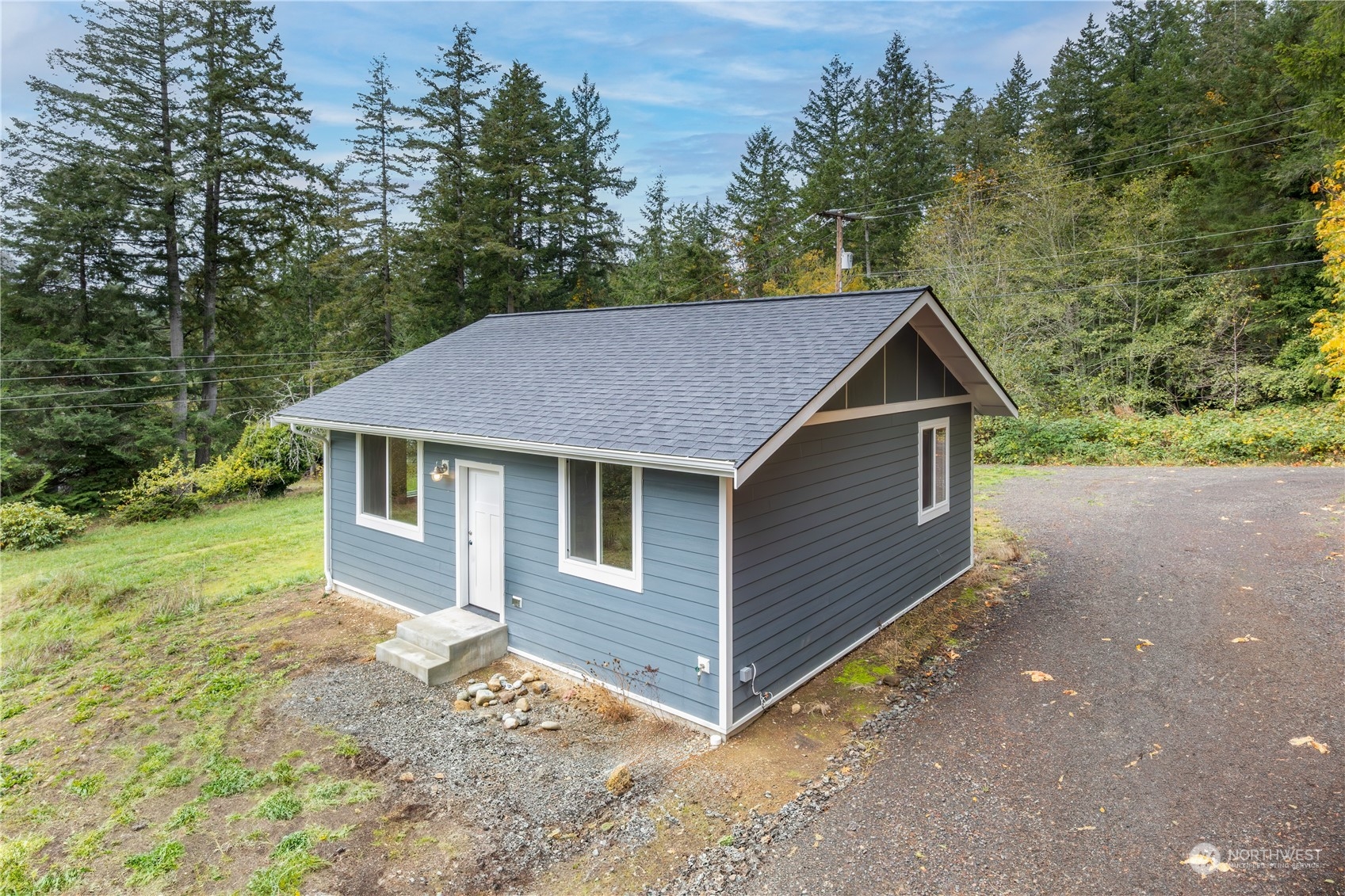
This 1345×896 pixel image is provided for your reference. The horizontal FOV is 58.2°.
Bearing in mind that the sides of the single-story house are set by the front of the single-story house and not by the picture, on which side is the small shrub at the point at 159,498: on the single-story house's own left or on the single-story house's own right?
on the single-story house's own right

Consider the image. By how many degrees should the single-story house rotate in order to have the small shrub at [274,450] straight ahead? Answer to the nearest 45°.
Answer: approximately 90° to its right

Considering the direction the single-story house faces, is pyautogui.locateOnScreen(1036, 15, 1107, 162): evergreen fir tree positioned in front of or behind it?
behind

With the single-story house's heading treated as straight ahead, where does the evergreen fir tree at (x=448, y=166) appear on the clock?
The evergreen fir tree is roughly at 4 o'clock from the single-story house.

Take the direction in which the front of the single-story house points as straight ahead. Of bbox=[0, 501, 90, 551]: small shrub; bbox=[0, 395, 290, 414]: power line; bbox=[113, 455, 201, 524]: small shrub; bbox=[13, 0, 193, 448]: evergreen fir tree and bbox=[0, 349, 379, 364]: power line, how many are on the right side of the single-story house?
5

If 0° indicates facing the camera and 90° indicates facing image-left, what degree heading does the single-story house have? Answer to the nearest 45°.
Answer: approximately 45°

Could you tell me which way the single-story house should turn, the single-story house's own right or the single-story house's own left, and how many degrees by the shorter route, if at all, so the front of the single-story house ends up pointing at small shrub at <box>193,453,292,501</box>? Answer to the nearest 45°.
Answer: approximately 90° to the single-story house's own right

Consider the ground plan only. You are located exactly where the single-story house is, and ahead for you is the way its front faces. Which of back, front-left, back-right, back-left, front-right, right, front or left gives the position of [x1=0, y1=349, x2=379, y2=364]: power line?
right

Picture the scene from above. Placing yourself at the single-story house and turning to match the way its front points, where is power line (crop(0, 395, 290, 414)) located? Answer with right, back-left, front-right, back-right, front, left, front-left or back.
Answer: right

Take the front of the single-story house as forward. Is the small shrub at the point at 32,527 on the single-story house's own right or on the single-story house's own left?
on the single-story house's own right

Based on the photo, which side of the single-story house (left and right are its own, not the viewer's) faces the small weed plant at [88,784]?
front

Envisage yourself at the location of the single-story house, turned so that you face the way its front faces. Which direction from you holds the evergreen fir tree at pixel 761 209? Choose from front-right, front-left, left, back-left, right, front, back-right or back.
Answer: back-right

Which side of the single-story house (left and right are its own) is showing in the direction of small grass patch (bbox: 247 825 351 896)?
front
